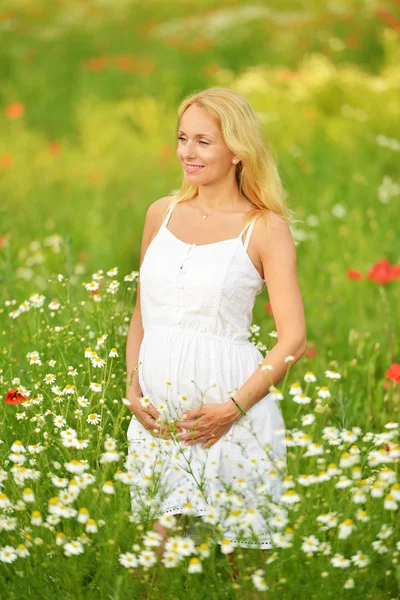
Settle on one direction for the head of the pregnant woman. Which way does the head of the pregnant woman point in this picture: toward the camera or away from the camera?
toward the camera

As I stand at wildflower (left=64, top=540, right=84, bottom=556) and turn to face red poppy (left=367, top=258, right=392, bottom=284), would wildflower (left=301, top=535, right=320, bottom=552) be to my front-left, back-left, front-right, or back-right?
front-right

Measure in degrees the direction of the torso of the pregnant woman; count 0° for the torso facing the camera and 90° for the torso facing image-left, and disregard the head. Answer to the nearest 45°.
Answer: approximately 45°
